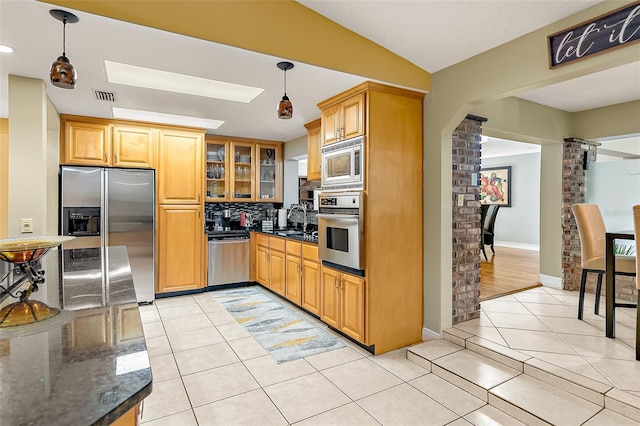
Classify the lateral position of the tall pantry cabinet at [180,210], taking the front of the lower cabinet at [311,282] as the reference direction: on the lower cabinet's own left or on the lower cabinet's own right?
on the lower cabinet's own right

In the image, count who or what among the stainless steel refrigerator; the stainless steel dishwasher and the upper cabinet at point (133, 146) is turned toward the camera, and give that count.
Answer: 3

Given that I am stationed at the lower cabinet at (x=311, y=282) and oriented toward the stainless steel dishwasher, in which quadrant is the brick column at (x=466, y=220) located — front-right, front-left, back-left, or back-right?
back-right

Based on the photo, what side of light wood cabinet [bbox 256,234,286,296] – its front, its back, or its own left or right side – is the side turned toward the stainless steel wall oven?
left

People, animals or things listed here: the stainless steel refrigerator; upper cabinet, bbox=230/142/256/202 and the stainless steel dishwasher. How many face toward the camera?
3

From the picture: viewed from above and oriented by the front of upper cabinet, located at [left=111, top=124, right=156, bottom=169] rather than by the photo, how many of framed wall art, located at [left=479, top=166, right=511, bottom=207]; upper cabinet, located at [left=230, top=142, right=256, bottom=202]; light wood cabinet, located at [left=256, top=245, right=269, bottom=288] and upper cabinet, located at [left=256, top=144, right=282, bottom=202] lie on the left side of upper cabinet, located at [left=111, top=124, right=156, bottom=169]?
4

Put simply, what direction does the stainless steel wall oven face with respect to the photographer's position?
facing the viewer and to the left of the viewer

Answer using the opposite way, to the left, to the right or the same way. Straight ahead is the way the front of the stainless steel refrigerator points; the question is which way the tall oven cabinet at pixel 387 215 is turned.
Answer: to the right

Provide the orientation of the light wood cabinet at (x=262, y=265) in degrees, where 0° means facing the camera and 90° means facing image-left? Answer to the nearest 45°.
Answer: approximately 45°

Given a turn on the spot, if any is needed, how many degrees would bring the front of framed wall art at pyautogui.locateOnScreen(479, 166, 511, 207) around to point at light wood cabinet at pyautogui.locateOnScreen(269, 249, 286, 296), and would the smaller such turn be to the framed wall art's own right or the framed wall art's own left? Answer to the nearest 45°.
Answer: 0° — it already faces it

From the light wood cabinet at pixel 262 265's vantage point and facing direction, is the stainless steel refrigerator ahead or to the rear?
ahead

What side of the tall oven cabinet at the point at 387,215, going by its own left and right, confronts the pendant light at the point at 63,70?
front
